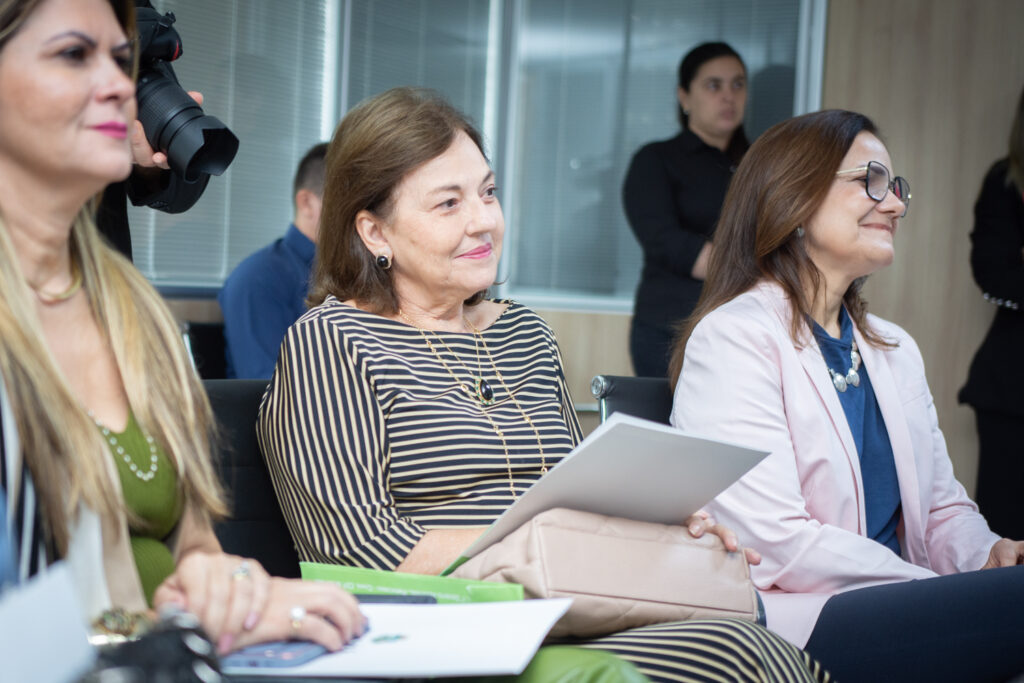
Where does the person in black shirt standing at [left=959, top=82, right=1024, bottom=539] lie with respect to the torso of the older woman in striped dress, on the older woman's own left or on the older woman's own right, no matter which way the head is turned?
on the older woman's own left

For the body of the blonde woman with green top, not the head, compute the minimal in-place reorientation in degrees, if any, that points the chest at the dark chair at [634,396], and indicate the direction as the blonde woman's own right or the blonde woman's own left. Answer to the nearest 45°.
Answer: approximately 90° to the blonde woman's own left

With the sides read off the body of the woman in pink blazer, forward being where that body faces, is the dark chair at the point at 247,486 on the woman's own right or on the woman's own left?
on the woman's own right

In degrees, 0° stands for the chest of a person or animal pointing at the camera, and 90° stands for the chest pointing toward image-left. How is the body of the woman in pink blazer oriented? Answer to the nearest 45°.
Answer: approximately 315°

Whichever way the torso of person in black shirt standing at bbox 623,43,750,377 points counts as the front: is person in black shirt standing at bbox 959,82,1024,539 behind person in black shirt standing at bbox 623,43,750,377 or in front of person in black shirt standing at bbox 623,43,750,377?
in front

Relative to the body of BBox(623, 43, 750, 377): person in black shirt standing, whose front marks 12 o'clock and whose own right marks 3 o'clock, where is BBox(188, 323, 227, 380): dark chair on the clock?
The dark chair is roughly at 4 o'clock from the person in black shirt standing.
